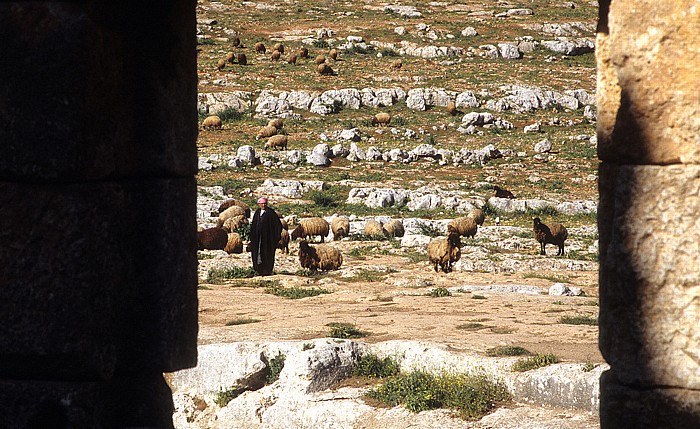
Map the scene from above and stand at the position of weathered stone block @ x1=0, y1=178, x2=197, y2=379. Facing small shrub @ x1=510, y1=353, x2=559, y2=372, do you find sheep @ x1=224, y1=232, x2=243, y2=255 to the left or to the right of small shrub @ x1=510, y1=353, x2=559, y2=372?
left

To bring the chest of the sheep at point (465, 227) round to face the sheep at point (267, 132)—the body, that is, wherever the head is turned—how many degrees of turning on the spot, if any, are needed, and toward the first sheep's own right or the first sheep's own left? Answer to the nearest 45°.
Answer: approximately 45° to the first sheep's own right

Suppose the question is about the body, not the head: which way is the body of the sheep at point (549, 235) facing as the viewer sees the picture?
to the viewer's left

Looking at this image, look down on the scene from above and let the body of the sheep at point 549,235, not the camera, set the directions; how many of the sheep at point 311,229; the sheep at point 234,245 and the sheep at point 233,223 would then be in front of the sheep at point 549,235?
3

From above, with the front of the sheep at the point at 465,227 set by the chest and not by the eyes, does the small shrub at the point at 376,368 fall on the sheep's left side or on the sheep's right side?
on the sheep's left side

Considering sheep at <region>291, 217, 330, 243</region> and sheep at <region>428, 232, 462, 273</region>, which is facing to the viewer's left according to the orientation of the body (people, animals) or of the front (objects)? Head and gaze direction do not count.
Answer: sheep at <region>291, 217, 330, 243</region>

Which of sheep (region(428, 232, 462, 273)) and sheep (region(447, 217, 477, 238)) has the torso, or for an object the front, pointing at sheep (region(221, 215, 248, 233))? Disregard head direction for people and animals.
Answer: sheep (region(447, 217, 477, 238))

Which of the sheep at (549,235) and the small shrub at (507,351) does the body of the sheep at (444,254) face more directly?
the small shrub

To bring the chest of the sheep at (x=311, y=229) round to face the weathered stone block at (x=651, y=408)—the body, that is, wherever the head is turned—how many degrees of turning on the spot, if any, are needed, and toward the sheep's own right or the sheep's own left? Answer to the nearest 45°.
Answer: approximately 90° to the sheep's own left

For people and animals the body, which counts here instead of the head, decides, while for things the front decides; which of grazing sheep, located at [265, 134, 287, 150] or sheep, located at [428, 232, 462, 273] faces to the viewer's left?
the grazing sheep

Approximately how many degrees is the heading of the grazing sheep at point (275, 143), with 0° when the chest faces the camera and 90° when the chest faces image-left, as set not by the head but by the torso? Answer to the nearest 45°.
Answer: approximately 90°

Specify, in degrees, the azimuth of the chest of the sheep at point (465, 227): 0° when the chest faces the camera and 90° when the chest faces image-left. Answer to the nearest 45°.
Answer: approximately 90°

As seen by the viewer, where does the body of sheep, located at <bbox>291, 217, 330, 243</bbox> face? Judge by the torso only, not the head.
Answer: to the viewer's left

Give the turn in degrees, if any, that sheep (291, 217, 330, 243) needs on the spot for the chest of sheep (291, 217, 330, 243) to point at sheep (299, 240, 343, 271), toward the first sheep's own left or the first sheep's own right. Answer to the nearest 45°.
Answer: approximately 90° to the first sheep's own left
